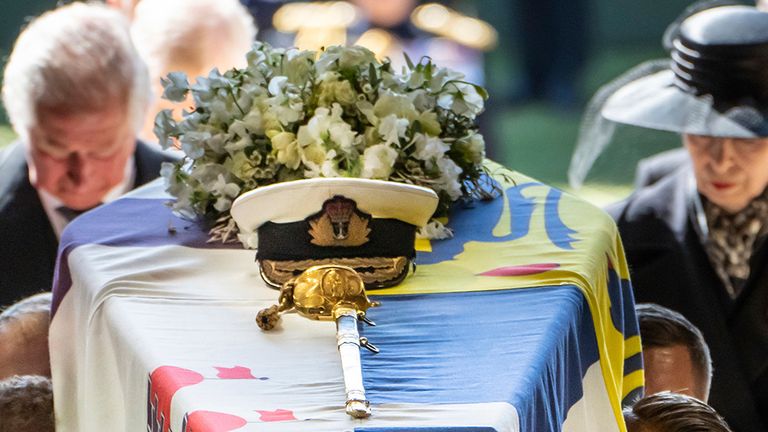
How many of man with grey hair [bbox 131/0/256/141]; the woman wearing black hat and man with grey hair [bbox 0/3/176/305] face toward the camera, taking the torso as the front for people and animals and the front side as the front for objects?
3

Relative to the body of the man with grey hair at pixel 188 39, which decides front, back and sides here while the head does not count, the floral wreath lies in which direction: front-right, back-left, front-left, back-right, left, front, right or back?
front

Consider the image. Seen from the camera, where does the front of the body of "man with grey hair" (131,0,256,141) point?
toward the camera

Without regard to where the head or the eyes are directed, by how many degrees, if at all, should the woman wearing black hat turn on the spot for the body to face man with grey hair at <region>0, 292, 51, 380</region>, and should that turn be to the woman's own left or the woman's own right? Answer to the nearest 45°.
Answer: approximately 45° to the woman's own right

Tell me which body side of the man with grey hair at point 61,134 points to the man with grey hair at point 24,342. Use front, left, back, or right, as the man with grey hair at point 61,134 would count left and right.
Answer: front

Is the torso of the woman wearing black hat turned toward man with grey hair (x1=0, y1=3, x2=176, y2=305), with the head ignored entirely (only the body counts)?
no

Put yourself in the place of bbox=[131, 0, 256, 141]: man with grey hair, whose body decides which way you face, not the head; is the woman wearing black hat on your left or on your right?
on your left

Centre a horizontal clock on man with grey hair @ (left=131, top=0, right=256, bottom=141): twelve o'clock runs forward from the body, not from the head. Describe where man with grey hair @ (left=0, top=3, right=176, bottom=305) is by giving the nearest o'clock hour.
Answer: man with grey hair @ (left=0, top=3, right=176, bottom=305) is roughly at 1 o'clock from man with grey hair @ (left=131, top=0, right=256, bottom=141).

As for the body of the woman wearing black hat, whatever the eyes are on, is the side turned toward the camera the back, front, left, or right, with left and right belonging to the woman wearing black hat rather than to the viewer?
front

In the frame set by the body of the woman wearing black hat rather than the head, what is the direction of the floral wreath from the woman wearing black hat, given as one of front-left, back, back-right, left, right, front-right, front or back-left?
front-right

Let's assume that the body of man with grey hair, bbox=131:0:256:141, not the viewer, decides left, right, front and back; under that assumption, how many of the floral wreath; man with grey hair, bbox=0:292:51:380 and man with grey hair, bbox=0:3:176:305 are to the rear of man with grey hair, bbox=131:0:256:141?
0

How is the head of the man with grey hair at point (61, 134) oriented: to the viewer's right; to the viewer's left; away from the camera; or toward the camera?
toward the camera

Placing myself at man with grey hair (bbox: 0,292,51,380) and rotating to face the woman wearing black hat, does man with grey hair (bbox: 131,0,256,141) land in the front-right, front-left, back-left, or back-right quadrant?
front-left

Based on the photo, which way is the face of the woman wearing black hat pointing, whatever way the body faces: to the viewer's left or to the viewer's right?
to the viewer's left

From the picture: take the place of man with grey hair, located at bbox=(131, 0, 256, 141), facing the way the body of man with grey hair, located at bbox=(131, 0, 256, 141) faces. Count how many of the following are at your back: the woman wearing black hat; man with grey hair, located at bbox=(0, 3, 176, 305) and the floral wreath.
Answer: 0
